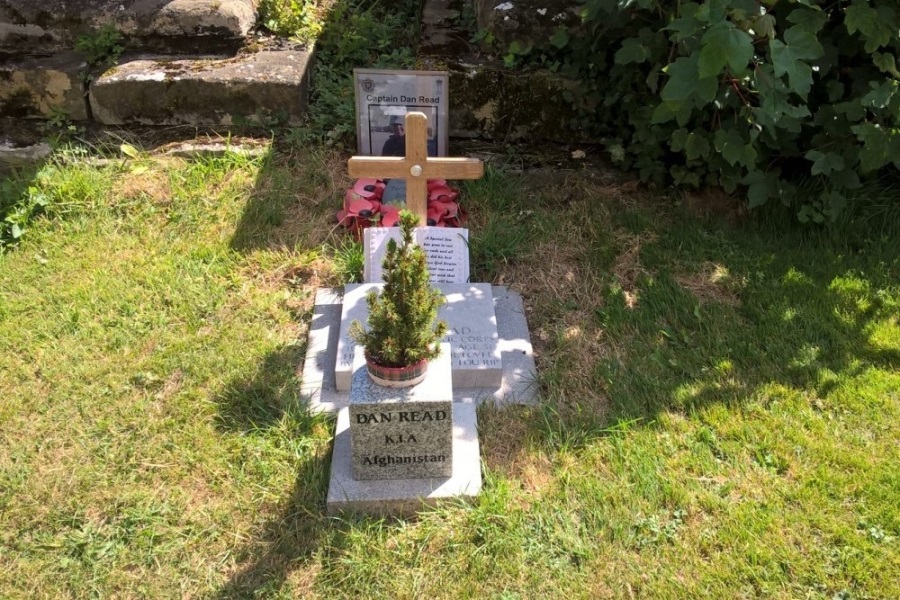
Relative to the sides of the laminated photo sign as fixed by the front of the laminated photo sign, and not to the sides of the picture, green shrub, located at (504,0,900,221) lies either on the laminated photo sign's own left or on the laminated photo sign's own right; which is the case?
on the laminated photo sign's own left

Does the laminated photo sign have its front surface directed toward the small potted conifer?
yes

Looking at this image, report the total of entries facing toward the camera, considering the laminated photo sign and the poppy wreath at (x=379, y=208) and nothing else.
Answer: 2

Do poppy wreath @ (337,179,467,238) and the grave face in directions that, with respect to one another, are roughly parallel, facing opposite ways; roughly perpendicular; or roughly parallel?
roughly parallel

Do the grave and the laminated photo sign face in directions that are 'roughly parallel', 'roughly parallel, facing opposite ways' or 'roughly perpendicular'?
roughly parallel

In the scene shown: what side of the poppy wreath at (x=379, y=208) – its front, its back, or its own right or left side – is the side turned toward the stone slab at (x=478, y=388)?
front

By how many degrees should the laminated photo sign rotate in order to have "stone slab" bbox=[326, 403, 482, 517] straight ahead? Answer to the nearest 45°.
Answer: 0° — it already faces it

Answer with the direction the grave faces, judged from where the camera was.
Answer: facing the viewer

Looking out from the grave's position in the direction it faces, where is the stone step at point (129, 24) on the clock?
The stone step is roughly at 5 o'clock from the grave.

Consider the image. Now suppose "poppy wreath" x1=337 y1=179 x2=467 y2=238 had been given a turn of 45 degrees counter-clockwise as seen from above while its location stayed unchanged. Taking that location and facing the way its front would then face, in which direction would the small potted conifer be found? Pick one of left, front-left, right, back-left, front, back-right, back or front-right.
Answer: front-right

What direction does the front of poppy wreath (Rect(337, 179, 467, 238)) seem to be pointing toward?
toward the camera

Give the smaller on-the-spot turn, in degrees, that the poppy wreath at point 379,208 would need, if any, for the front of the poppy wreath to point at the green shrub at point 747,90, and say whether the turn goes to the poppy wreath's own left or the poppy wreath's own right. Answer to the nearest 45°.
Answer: approximately 90° to the poppy wreath's own left

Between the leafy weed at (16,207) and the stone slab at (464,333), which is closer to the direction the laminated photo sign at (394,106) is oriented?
the stone slab

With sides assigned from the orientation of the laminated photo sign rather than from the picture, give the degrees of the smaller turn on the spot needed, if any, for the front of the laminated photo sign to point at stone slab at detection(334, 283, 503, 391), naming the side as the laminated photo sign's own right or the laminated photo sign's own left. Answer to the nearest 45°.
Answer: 0° — it already faces it

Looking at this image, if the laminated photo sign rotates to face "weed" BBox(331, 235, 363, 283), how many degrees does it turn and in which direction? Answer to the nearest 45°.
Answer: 0° — it already faces it
